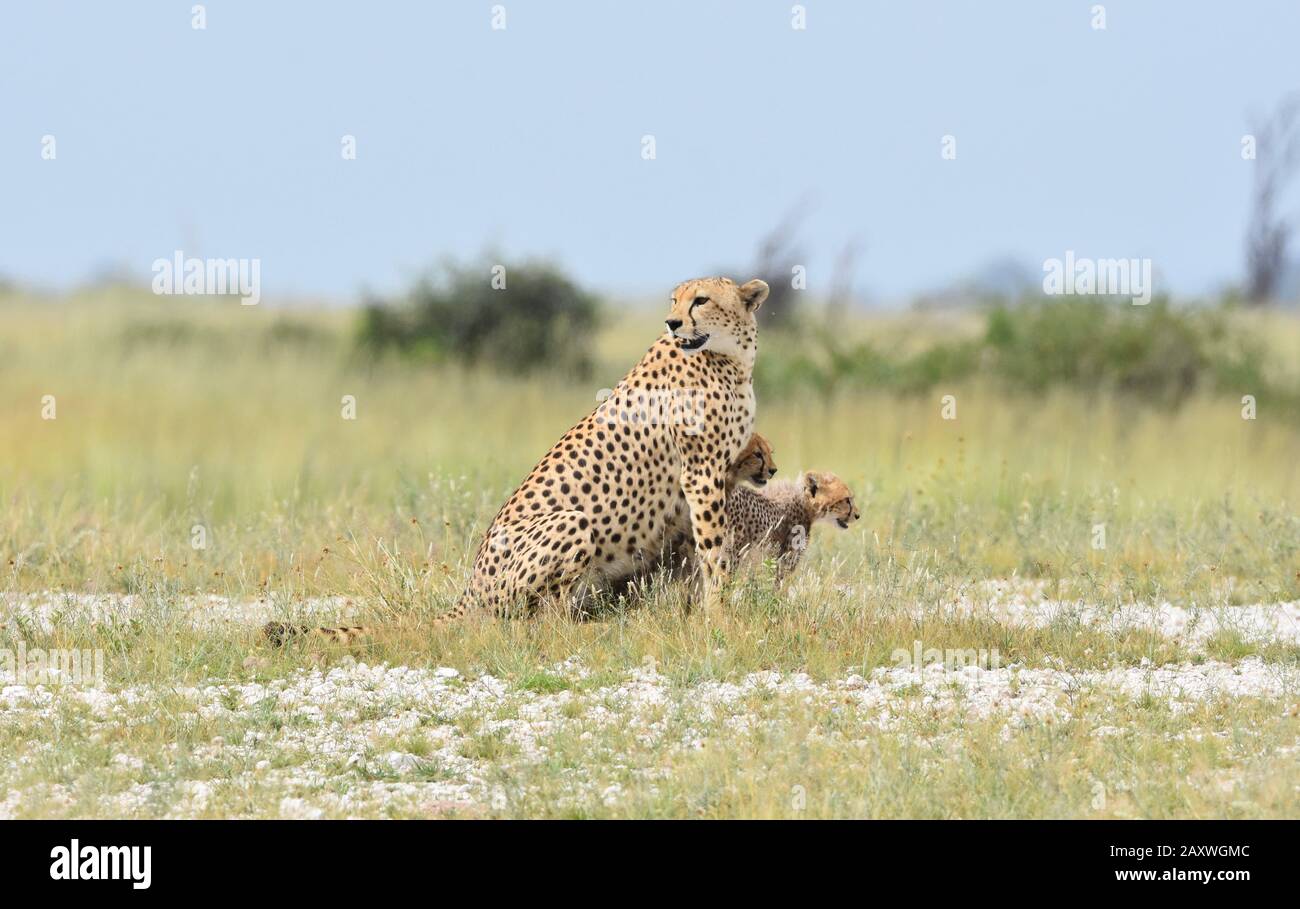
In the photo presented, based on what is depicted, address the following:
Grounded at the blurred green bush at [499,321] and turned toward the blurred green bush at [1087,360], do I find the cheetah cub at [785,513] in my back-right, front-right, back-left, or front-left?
front-right

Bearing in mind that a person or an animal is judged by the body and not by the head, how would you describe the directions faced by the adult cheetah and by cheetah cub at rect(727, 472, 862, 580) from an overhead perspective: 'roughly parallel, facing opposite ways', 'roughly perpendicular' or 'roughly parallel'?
roughly parallel

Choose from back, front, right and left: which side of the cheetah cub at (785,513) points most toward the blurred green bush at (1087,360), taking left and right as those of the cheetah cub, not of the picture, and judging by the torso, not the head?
left

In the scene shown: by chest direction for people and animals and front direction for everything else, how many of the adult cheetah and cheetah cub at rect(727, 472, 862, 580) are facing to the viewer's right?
2

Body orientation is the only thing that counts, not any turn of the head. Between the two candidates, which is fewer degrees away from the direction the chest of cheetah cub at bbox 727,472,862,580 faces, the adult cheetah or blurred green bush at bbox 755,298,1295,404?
the blurred green bush

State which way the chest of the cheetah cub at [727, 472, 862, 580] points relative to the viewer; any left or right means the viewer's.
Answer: facing to the right of the viewer

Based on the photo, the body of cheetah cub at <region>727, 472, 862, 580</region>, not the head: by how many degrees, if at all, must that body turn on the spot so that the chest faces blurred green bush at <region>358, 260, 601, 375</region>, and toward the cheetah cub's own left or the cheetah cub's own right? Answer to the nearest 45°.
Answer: approximately 90° to the cheetah cub's own left

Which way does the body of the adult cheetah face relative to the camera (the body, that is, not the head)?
to the viewer's right
